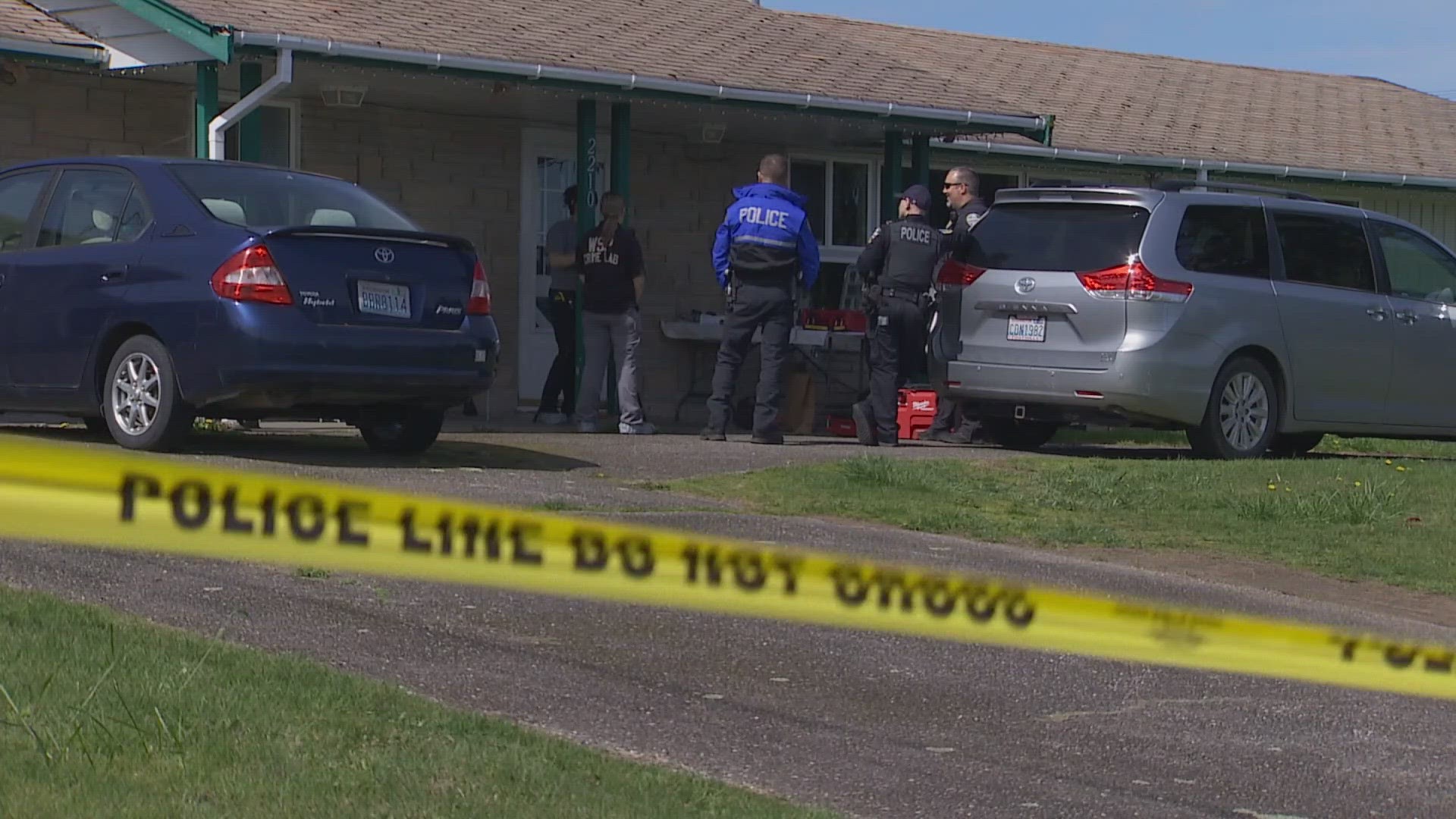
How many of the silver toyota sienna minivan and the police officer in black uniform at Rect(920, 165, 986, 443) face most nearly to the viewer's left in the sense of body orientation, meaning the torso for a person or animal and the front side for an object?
1

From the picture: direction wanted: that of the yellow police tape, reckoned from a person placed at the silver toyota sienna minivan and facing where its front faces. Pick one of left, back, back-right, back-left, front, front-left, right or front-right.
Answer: back-right

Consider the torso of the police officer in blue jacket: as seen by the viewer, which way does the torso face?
away from the camera

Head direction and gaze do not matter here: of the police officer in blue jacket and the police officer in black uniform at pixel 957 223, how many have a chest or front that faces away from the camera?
1

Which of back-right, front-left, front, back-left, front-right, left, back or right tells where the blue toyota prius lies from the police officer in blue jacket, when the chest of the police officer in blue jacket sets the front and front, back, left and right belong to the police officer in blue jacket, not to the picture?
back-left

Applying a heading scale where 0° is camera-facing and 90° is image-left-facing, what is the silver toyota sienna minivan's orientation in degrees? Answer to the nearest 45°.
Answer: approximately 225°

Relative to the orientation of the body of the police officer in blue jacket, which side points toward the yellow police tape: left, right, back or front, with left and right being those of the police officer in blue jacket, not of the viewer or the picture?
back

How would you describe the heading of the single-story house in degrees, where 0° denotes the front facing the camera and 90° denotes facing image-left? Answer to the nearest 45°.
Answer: approximately 315°

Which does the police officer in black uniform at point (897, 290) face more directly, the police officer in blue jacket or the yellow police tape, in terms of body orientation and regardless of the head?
the police officer in blue jacket

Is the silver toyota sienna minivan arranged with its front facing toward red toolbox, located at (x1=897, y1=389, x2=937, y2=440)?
no

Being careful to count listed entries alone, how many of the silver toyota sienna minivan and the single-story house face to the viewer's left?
0
